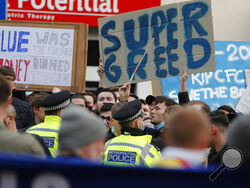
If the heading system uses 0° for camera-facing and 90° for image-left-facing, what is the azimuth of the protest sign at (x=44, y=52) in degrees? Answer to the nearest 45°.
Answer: approximately 0°

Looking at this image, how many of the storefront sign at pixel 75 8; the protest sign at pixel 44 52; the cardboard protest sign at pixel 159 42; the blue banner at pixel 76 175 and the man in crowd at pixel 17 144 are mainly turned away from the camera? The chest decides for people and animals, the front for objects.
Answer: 1

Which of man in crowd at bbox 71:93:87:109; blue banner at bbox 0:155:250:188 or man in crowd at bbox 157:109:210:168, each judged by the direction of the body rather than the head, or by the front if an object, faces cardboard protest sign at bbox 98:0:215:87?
man in crowd at bbox 157:109:210:168

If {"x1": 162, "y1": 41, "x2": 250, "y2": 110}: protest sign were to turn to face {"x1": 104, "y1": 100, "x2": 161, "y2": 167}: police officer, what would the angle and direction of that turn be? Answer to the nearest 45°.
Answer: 0° — it already faces them

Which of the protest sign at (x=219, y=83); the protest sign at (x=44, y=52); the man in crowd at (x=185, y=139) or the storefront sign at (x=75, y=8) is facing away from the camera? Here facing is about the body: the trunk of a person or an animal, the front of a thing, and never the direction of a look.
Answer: the man in crowd

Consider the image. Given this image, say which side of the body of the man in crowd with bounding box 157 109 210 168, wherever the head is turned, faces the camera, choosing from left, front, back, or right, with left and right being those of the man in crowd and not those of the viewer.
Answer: back

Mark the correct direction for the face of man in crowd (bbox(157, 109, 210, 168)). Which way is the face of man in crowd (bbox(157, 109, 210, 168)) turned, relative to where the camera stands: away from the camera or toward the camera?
away from the camera

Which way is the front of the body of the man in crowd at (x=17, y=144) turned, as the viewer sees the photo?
away from the camera
